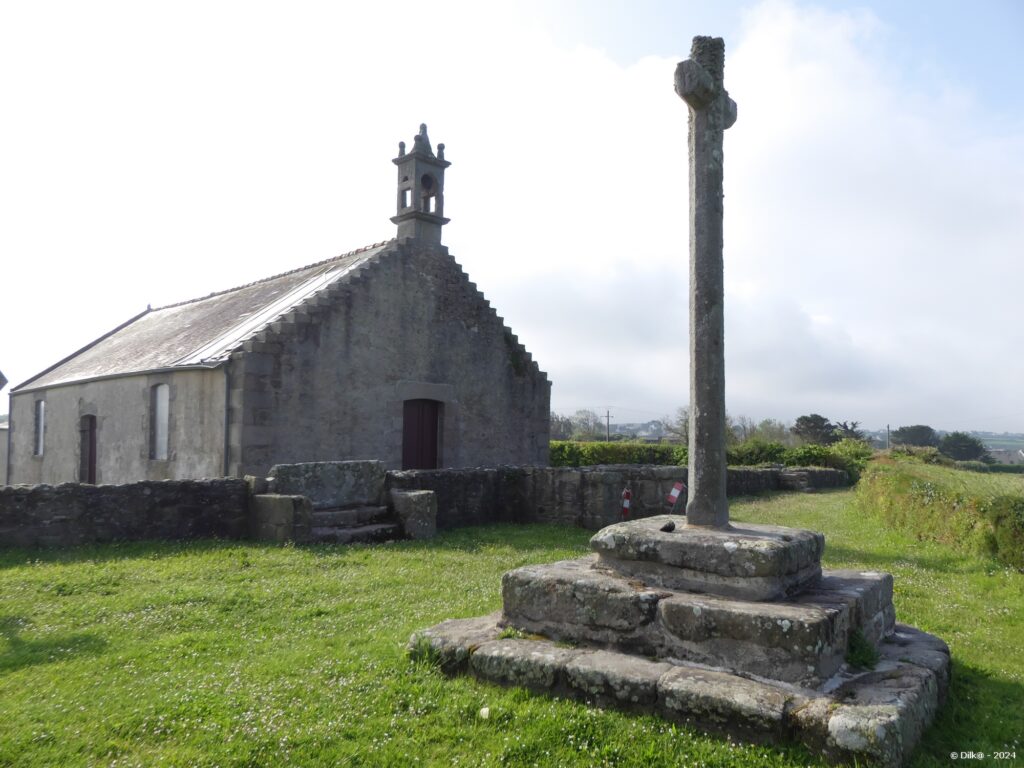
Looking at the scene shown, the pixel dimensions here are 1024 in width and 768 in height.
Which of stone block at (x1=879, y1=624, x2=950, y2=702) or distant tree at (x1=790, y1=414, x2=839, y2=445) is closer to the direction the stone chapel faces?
the stone block

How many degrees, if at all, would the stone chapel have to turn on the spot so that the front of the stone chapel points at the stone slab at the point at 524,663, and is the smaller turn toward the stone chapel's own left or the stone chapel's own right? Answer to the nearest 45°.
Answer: approximately 45° to the stone chapel's own right

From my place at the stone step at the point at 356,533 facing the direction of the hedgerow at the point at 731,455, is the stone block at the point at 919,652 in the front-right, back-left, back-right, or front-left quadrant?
back-right

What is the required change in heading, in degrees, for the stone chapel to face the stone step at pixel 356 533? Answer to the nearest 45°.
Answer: approximately 45° to its right

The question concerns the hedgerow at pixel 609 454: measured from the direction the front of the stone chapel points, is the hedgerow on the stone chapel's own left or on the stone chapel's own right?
on the stone chapel's own left

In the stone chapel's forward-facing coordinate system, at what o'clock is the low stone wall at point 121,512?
The low stone wall is roughly at 2 o'clock from the stone chapel.

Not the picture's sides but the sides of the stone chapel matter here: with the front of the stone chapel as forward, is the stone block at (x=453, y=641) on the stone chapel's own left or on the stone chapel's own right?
on the stone chapel's own right

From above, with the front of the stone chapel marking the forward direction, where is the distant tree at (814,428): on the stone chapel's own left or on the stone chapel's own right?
on the stone chapel's own left

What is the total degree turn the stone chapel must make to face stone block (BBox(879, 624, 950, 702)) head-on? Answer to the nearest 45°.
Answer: approximately 45° to its right

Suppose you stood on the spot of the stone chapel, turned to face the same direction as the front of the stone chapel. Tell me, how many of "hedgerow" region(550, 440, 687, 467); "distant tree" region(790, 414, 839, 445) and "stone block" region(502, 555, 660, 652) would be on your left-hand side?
2

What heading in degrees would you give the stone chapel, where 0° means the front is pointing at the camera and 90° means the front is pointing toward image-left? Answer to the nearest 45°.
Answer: approximately 315°
